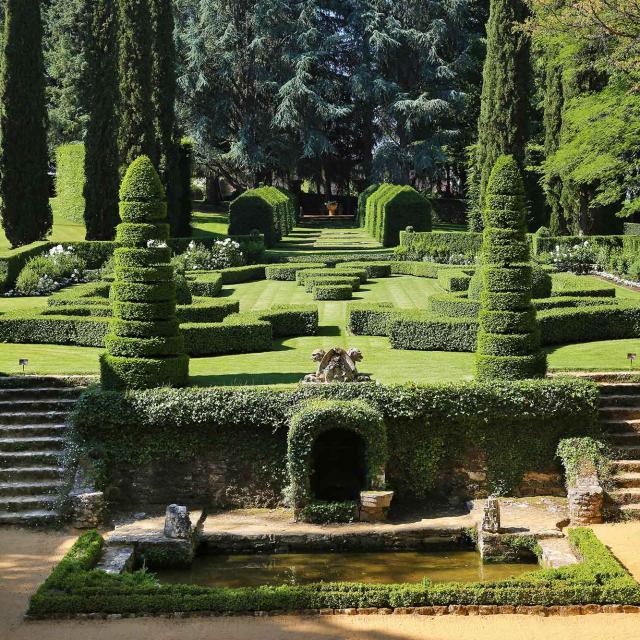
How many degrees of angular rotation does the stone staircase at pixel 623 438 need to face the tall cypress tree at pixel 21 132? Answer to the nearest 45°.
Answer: approximately 135° to its right

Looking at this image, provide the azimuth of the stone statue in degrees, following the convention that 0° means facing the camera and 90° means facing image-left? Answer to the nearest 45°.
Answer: approximately 0°

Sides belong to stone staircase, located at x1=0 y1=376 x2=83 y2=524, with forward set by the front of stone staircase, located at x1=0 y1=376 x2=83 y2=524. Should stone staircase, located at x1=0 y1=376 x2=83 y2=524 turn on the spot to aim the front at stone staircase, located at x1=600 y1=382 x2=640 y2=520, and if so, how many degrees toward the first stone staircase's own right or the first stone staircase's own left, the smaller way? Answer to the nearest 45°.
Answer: approximately 90° to the first stone staircase's own left

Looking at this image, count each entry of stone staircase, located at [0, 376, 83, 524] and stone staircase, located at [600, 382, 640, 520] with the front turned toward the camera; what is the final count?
2

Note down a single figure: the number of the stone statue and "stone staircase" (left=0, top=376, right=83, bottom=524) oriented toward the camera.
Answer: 2

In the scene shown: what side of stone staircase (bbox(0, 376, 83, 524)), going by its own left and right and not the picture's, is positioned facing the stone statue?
left

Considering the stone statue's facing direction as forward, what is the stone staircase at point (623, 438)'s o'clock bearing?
The stone staircase is roughly at 9 o'clock from the stone statue.

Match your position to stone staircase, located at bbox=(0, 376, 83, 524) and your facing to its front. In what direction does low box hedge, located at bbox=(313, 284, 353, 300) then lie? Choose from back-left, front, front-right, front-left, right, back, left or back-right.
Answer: back-left

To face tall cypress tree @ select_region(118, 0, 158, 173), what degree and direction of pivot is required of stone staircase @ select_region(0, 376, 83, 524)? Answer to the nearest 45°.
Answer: approximately 180°

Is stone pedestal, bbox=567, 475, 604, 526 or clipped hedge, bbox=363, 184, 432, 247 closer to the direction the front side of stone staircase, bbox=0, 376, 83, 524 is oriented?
the stone pedestal
